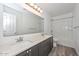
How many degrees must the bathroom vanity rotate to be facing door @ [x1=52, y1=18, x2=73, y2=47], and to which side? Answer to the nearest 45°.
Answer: approximately 45° to its left

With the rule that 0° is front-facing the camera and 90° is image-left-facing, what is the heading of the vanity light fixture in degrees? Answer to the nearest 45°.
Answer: approximately 315°

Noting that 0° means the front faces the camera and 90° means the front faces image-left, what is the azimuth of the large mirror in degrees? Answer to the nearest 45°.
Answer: approximately 315°

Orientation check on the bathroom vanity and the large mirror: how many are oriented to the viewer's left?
0

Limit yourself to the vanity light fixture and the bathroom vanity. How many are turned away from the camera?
0

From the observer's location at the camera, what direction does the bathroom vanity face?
facing the viewer and to the right of the viewer
